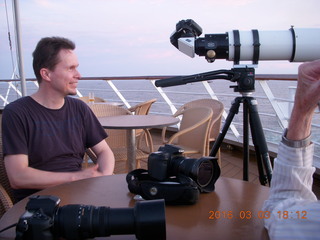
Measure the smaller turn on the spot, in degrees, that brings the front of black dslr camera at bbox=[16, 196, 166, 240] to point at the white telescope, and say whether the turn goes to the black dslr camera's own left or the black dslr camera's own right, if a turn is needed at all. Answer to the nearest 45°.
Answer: approximately 45° to the black dslr camera's own left

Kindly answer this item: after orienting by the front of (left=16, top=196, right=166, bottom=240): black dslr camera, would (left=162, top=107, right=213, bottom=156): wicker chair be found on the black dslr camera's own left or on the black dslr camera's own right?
on the black dslr camera's own left

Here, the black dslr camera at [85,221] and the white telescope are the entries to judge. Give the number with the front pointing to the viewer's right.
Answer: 2

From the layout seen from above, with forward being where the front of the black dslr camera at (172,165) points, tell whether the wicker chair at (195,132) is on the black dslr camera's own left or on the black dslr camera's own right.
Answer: on the black dslr camera's own left

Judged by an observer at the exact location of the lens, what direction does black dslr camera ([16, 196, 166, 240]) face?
facing to the right of the viewer

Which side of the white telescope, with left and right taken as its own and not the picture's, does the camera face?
right

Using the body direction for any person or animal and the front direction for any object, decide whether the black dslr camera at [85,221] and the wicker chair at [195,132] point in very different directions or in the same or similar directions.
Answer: very different directions

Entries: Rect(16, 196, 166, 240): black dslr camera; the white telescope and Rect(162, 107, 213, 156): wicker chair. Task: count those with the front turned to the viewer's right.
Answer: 2

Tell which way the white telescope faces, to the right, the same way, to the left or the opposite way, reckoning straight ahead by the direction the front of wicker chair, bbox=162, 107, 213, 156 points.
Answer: the opposite way

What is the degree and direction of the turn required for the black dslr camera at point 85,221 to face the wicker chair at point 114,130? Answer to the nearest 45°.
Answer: approximately 90° to its left

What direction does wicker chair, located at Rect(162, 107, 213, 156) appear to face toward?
to the viewer's left

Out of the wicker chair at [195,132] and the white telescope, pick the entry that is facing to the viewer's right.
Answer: the white telescope
